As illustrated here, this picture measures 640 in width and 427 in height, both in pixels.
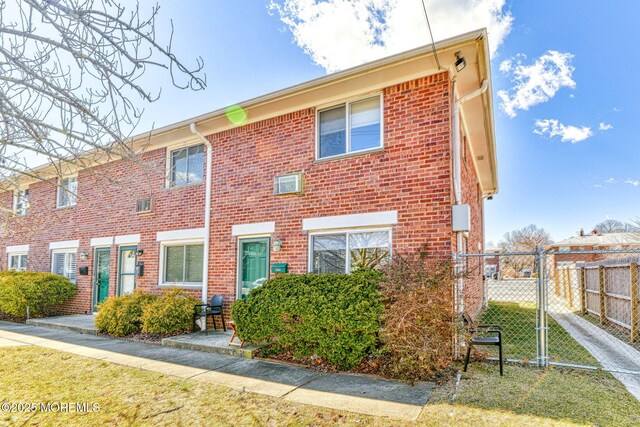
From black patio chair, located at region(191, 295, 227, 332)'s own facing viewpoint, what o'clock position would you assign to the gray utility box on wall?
The gray utility box on wall is roughly at 9 o'clock from the black patio chair.

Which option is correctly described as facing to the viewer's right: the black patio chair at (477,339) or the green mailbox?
the black patio chair

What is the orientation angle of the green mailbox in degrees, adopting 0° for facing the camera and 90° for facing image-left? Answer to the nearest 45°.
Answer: approximately 45°

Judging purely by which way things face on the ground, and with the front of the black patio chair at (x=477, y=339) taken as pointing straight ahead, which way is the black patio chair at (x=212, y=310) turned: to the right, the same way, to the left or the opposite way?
to the right

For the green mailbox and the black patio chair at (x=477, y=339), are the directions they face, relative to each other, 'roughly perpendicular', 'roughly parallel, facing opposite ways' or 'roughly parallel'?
roughly perpendicular

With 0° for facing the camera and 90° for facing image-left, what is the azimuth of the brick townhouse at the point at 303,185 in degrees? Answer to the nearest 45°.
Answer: approximately 45°

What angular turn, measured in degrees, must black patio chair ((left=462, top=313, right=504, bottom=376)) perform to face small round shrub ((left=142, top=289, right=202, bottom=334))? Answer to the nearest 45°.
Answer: approximately 180°

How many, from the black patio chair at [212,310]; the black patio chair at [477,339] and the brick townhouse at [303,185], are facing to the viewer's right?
1

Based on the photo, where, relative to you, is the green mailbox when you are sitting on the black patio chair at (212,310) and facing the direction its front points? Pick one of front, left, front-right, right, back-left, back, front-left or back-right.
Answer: left

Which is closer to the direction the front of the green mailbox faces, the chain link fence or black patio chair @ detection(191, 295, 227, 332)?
the black patio chair

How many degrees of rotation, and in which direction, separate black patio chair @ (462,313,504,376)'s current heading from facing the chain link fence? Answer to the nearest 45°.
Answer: approximately 45° to its left
